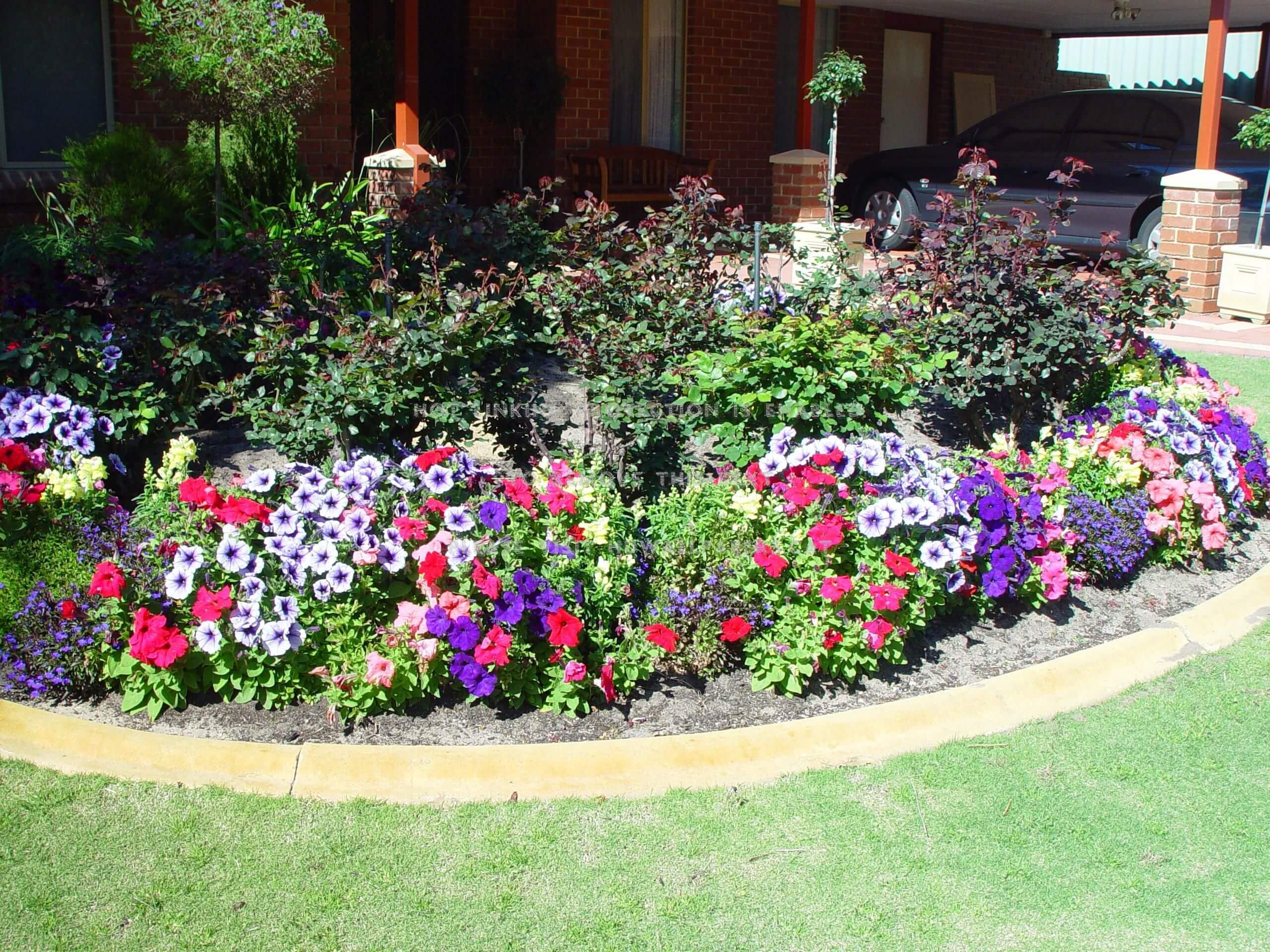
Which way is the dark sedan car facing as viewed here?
to the viewer's left

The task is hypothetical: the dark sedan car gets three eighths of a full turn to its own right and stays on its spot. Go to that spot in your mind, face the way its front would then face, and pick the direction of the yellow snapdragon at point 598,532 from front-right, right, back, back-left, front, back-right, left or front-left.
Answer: back-right

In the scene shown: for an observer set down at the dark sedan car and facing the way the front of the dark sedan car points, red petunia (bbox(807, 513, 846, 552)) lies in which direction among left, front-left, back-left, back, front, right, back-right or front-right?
left

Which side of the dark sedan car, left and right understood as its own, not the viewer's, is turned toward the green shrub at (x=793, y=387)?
left

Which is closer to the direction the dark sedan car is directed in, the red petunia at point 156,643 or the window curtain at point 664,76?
the window curtain

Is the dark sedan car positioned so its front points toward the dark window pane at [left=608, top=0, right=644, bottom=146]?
yes

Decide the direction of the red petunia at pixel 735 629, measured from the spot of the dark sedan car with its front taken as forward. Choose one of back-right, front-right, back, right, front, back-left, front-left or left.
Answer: left

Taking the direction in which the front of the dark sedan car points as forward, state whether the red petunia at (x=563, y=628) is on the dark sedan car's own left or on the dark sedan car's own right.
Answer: on the dark sedan car's own left

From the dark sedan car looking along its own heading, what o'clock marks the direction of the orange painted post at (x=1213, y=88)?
The orange painted post is roughly at 8 o'clock from the dark sedan car.

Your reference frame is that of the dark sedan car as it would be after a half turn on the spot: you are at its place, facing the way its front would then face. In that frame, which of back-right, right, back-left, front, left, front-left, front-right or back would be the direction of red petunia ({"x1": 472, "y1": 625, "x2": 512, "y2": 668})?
right

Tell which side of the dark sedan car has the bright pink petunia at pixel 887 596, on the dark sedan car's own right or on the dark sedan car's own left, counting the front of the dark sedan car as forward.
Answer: on the dark sedan car's own left

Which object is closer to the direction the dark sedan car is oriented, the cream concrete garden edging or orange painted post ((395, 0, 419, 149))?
the orange painted post

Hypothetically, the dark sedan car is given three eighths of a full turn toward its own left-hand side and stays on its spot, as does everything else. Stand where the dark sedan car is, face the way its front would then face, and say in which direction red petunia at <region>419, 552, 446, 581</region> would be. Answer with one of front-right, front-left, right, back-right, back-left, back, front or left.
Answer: front-right

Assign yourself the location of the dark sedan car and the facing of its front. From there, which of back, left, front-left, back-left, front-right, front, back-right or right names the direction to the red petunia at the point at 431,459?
left

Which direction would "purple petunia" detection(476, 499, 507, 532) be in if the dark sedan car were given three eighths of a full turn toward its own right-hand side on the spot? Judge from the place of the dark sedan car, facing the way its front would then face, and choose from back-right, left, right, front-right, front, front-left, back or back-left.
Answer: back-right
